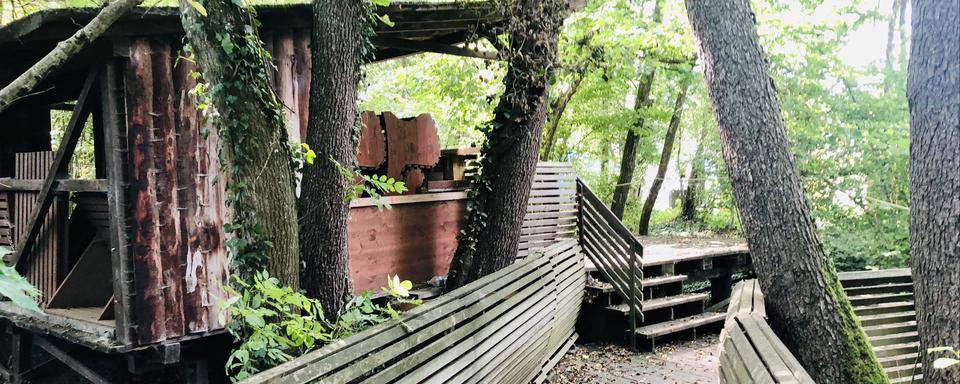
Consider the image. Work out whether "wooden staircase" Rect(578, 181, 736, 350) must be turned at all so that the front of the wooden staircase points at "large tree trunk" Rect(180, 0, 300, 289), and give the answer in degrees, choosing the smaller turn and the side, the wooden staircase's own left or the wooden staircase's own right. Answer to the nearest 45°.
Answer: approximately 45° to the wooden staircase's own right

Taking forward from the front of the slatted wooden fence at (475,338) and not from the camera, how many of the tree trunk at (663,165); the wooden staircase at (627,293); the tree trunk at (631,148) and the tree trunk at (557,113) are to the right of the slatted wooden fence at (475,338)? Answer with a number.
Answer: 0

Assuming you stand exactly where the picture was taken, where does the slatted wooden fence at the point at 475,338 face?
facing the viewer and to the right of the viewer

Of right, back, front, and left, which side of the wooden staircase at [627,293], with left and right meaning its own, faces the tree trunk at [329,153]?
right

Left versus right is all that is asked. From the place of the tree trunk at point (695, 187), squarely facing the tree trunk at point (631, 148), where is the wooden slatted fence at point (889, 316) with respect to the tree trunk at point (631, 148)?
left

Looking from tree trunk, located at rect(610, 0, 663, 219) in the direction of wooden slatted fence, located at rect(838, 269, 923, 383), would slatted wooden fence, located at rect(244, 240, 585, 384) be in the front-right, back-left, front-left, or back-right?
front-right

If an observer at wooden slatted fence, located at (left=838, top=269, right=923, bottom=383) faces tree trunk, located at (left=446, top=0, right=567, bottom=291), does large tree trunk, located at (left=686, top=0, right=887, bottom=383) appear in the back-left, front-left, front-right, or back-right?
front-left
